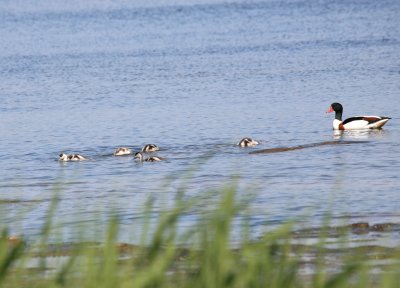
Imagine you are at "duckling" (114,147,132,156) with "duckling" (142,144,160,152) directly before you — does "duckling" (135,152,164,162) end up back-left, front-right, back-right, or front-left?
front-right

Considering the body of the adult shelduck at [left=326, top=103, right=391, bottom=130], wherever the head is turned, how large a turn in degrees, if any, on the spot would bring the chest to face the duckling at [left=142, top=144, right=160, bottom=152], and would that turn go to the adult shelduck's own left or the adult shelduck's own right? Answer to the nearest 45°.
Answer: approximately 45° to the adult shelduck's own left

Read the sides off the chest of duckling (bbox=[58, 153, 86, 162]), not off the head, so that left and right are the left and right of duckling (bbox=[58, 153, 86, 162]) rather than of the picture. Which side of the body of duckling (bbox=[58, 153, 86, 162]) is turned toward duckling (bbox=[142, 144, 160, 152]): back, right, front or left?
back

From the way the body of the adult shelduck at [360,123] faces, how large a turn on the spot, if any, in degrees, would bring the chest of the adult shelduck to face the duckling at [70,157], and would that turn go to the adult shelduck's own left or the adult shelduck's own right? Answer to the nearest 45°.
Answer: approximately 45° to the adult shelduck's own left

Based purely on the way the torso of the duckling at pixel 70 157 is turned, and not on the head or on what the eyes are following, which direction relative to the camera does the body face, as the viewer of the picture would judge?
to the viewer's left

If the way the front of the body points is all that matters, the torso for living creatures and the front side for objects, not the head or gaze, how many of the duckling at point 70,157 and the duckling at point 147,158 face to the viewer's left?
2

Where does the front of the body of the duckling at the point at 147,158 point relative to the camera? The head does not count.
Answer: to the viewer's left

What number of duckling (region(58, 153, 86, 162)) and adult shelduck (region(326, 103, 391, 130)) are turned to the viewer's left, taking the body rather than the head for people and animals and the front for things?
2

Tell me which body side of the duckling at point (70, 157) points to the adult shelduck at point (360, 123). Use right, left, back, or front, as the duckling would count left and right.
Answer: back

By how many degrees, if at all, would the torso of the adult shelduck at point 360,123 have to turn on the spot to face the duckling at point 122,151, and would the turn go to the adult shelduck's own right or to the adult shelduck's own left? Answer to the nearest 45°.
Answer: approximately 45° to the adult shelduck's own left

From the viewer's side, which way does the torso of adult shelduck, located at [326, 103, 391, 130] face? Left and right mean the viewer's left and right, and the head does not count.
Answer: facing to the left of the viewer
